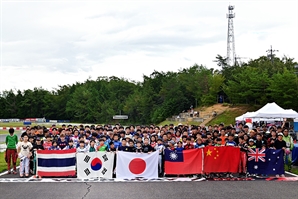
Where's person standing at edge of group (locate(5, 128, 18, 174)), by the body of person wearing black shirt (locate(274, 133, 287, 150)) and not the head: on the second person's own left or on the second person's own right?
on the second person's own right

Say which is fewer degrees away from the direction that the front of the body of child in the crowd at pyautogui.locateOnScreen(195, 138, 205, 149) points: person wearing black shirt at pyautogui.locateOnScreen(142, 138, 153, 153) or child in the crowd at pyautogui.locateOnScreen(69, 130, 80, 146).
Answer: the person wearing black shirt

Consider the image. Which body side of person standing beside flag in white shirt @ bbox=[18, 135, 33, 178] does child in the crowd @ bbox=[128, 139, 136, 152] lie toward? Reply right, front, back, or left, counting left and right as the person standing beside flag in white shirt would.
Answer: left

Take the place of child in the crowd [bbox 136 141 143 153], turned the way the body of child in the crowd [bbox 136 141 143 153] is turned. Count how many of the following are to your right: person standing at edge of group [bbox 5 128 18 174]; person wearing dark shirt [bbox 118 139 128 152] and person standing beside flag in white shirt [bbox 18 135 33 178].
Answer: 3

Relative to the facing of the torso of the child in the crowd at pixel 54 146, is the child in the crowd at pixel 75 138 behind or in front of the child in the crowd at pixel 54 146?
behind

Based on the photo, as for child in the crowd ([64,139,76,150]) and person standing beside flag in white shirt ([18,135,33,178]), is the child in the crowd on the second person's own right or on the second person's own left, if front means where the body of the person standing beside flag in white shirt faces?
on the second person's own left
